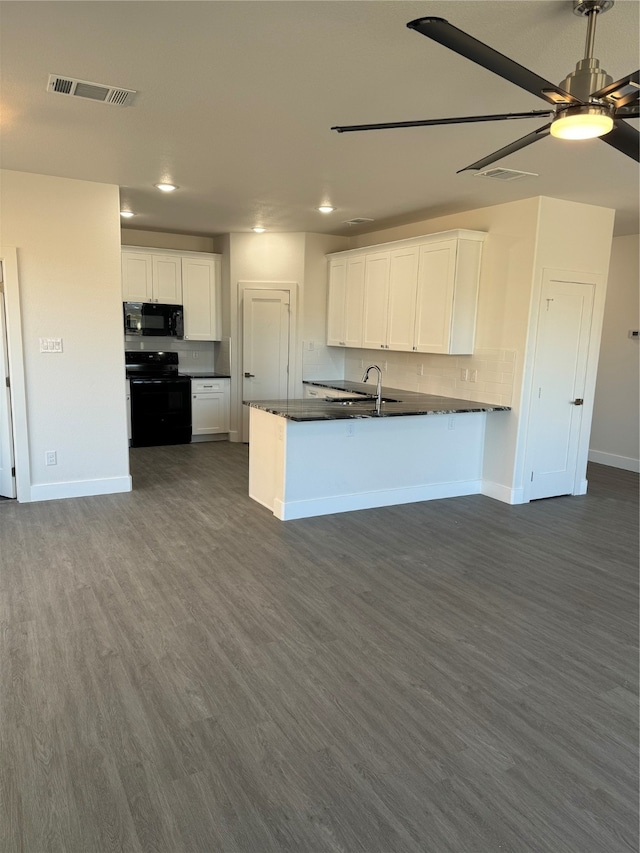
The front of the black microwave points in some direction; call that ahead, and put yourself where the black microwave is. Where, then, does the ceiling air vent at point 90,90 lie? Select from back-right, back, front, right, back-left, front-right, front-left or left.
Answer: front

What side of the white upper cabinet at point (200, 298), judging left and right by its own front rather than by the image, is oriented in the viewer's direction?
front

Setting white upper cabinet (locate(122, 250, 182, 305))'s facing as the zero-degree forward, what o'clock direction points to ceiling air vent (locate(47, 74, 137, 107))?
The ceiling air vent is roughly at 12 o'clock from the white upper cabinet.

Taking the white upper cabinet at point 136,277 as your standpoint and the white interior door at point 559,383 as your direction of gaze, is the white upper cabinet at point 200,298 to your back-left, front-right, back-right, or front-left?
front-left

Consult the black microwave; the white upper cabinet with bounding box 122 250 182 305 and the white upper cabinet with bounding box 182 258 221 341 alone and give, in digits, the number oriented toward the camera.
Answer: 3

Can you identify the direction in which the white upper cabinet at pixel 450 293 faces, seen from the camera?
facing the viewer and to the left of the viewer

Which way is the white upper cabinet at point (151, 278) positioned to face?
toward the camera

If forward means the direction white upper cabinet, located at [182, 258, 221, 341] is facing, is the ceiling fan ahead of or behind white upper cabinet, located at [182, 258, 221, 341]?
ahead

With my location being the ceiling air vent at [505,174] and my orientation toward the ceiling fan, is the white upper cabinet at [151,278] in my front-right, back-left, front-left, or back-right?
back-right

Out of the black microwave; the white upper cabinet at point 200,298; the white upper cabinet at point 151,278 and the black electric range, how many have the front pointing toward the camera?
4

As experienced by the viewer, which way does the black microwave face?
facing the viewer

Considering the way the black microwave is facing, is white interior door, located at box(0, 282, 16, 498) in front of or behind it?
in front

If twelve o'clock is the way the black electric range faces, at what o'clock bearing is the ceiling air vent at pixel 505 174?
The ceiling air vent is roughly at 11 o'clock from the black electric range.

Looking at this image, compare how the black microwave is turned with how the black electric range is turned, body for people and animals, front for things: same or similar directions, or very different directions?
same or similar directions

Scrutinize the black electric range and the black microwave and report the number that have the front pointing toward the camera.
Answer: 2

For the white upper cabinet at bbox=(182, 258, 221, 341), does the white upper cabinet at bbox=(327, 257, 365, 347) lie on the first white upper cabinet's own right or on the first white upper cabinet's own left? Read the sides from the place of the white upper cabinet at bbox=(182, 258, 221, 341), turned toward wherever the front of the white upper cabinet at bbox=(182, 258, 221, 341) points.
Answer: on the first white upper cabinet's own left
